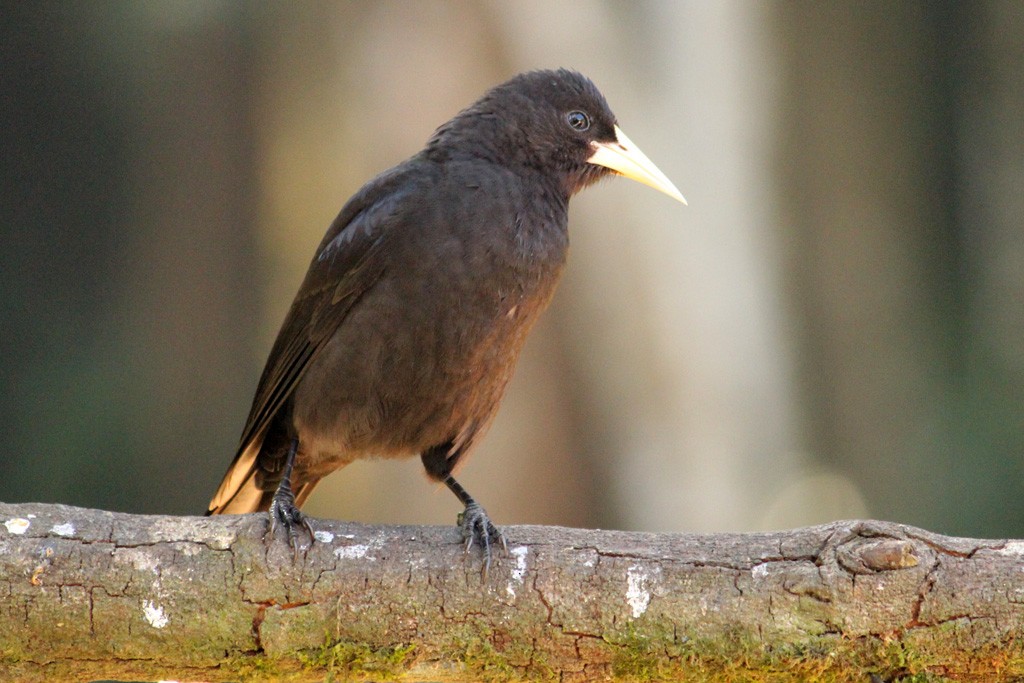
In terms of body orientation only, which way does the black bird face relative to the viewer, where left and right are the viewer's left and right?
facing the viewer and to the right of the viewer
